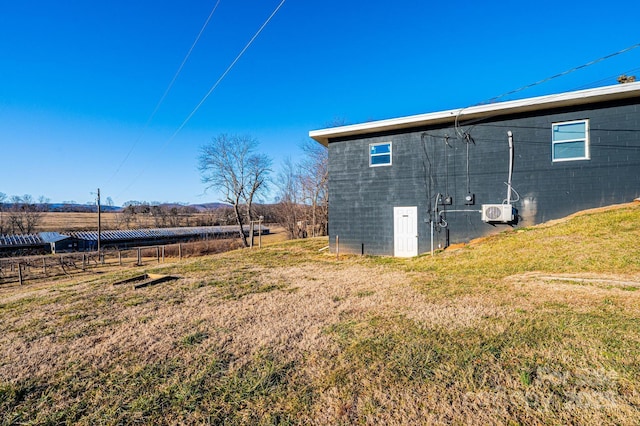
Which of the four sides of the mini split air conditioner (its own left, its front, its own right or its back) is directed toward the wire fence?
right

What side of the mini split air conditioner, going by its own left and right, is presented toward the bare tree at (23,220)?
right

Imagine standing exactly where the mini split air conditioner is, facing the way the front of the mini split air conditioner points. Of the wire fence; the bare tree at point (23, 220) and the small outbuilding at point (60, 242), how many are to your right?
3

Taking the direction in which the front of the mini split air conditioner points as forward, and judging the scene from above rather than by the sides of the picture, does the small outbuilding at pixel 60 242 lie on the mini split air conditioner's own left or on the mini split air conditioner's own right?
on the mini split air conditioner's own right

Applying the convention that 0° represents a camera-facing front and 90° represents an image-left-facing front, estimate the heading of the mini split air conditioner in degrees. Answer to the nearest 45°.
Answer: approximately 0°

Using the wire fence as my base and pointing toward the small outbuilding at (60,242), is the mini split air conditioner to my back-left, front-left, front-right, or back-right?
back-right
